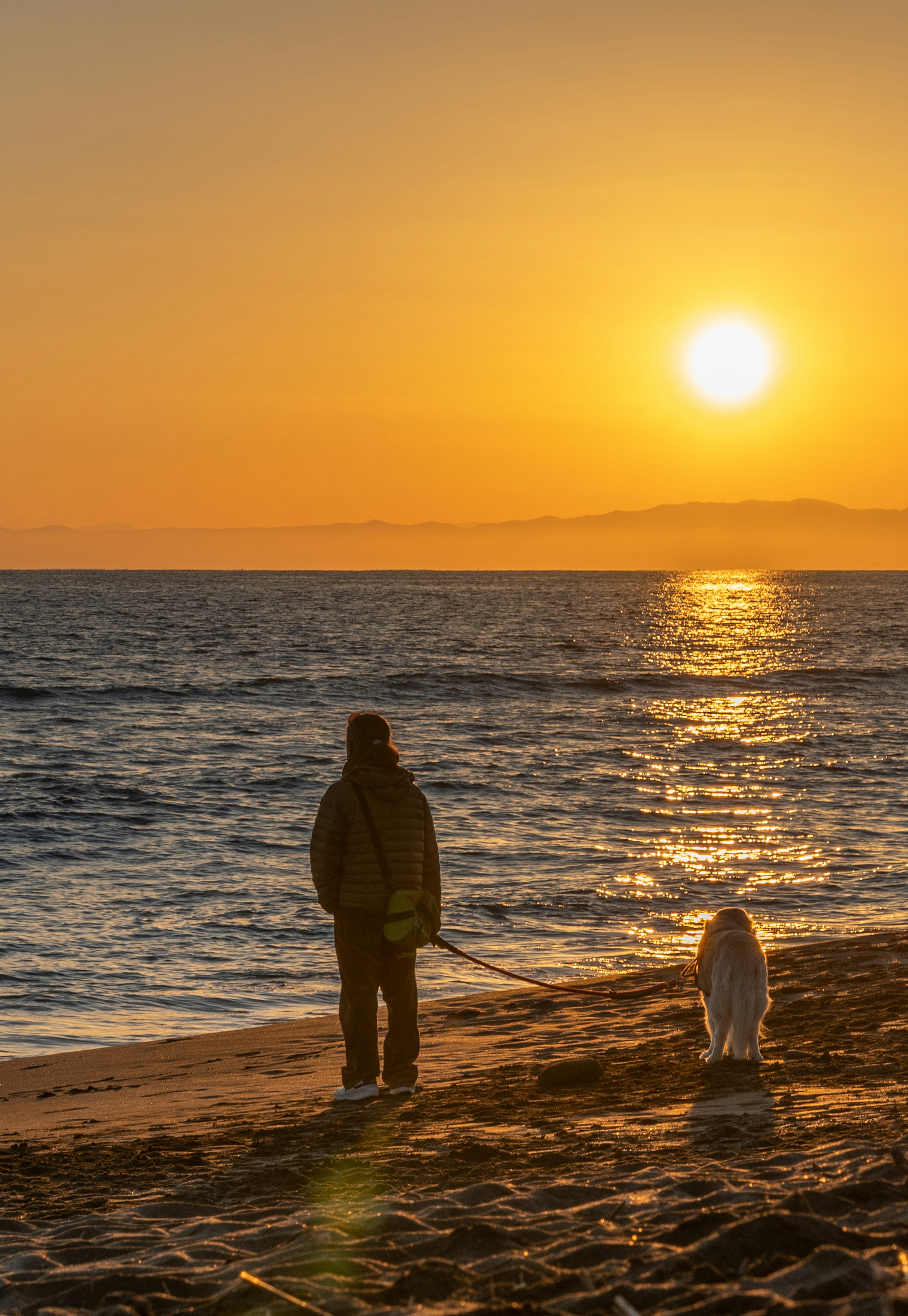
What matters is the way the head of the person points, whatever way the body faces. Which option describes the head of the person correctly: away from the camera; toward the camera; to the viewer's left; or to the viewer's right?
away from the camera

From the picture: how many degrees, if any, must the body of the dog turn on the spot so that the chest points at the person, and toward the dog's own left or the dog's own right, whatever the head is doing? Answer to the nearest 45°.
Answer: approximately 90° to the dog's own left

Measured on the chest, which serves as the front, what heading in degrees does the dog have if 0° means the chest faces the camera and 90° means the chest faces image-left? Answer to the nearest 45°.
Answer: approximately 180°
